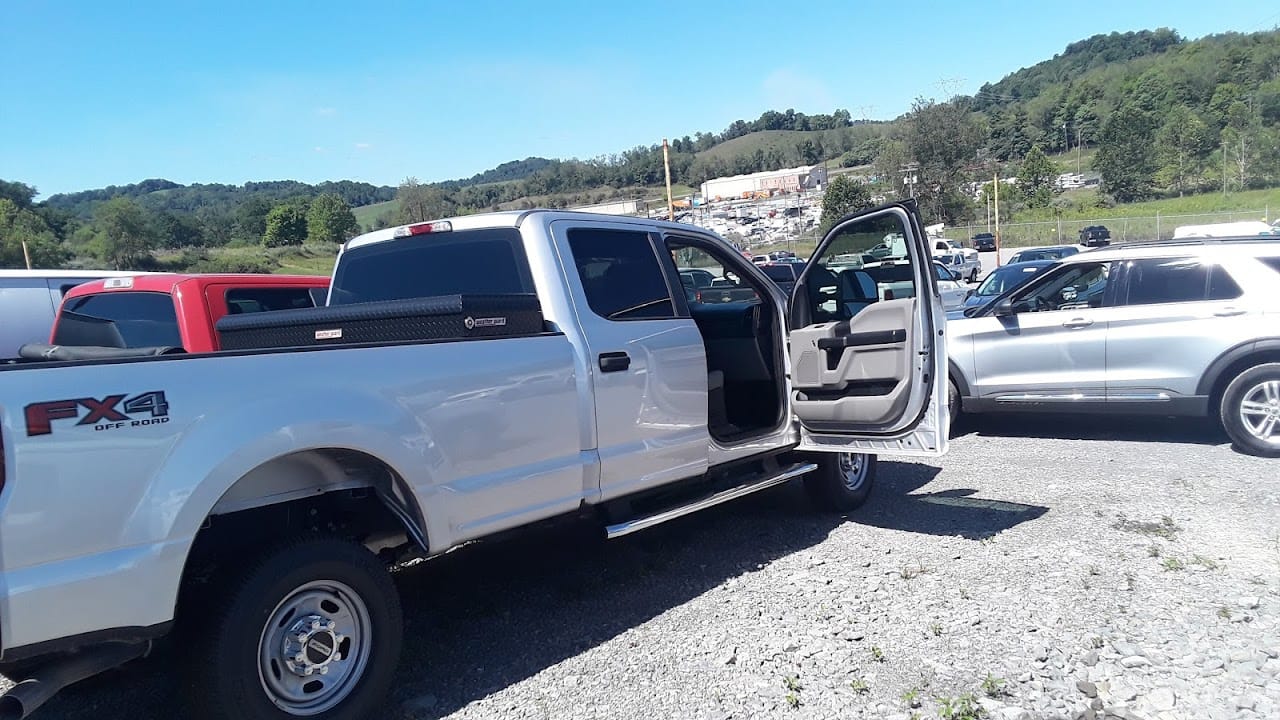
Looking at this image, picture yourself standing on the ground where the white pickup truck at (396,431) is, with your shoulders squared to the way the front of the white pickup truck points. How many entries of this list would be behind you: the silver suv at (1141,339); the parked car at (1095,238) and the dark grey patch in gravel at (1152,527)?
0

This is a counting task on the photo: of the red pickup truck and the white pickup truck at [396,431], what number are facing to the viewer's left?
0

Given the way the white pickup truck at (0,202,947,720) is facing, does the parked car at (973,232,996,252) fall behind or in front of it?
in front

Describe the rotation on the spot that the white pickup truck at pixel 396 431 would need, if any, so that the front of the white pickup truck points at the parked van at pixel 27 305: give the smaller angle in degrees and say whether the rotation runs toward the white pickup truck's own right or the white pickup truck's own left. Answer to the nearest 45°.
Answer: approximately 90° to the white pickup truck's own left

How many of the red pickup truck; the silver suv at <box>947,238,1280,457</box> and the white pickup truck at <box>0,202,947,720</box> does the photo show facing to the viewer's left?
1

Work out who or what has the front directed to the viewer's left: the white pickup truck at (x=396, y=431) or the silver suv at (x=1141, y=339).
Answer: the silver suv

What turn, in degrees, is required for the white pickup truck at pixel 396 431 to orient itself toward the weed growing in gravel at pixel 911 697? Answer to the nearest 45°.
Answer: approximately 45° to its right

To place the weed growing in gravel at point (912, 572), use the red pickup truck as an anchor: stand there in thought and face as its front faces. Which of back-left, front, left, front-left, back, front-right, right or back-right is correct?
right

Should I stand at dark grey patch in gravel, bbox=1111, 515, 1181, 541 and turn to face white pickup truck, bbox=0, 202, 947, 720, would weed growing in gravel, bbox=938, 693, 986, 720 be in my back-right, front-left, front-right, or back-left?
front-left

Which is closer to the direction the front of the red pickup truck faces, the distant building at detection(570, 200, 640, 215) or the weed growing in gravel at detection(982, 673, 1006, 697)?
the distant building

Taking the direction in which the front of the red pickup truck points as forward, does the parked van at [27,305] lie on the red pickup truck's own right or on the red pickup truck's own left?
on the red pickup truck's own left

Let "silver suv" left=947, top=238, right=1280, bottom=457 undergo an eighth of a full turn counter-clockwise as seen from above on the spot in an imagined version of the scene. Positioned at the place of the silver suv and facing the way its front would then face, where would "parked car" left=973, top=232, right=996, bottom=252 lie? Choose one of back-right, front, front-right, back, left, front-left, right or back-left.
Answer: back-right

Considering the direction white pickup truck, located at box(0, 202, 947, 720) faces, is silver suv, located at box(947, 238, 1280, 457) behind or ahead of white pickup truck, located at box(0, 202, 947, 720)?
ahead

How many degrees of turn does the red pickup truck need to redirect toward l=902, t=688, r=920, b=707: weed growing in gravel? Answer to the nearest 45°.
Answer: approximately 90° to its right

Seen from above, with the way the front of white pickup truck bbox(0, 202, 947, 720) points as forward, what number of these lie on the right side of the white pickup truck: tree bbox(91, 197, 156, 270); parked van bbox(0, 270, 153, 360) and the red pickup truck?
0

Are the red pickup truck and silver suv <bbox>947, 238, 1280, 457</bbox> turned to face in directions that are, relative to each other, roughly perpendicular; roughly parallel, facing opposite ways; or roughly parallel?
roughly perpendicular

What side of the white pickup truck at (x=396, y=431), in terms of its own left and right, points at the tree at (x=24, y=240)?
left

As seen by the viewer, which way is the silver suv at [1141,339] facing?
to the viewer's left

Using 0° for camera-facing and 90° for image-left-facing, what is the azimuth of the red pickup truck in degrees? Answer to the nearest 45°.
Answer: approximately 225°
